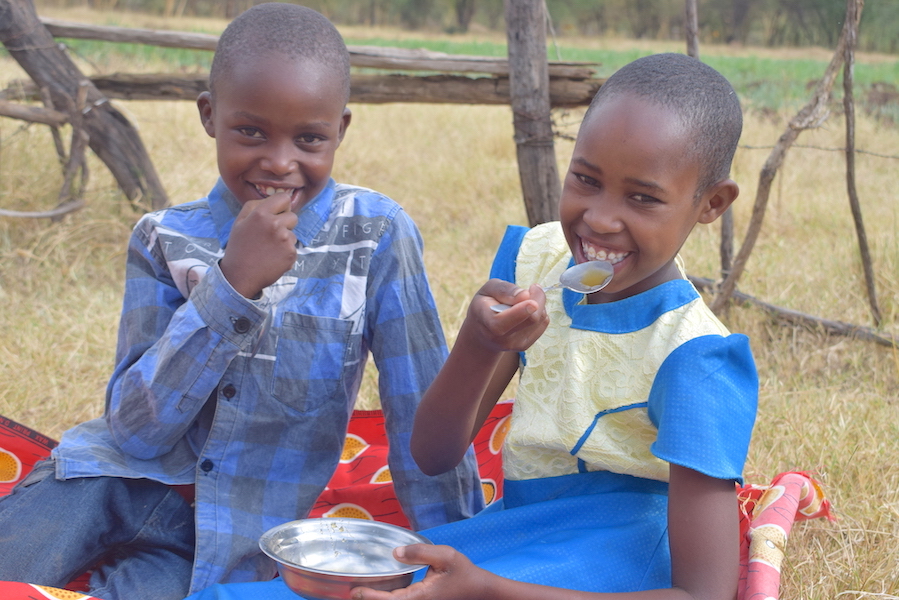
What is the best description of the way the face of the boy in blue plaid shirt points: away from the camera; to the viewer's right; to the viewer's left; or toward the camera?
toward the camera

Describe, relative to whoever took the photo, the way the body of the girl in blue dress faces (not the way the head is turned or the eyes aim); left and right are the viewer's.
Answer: facing the viewer and to the left of the viewer

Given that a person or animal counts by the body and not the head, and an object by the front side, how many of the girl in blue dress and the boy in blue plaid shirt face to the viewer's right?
0

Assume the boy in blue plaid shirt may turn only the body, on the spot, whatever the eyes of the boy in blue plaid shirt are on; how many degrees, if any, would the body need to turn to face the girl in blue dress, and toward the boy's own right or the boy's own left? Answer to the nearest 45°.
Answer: approximately 45° to the boy's own left

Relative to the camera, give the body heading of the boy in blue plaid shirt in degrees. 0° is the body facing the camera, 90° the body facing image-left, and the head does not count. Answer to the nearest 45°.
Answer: approximately 0°
